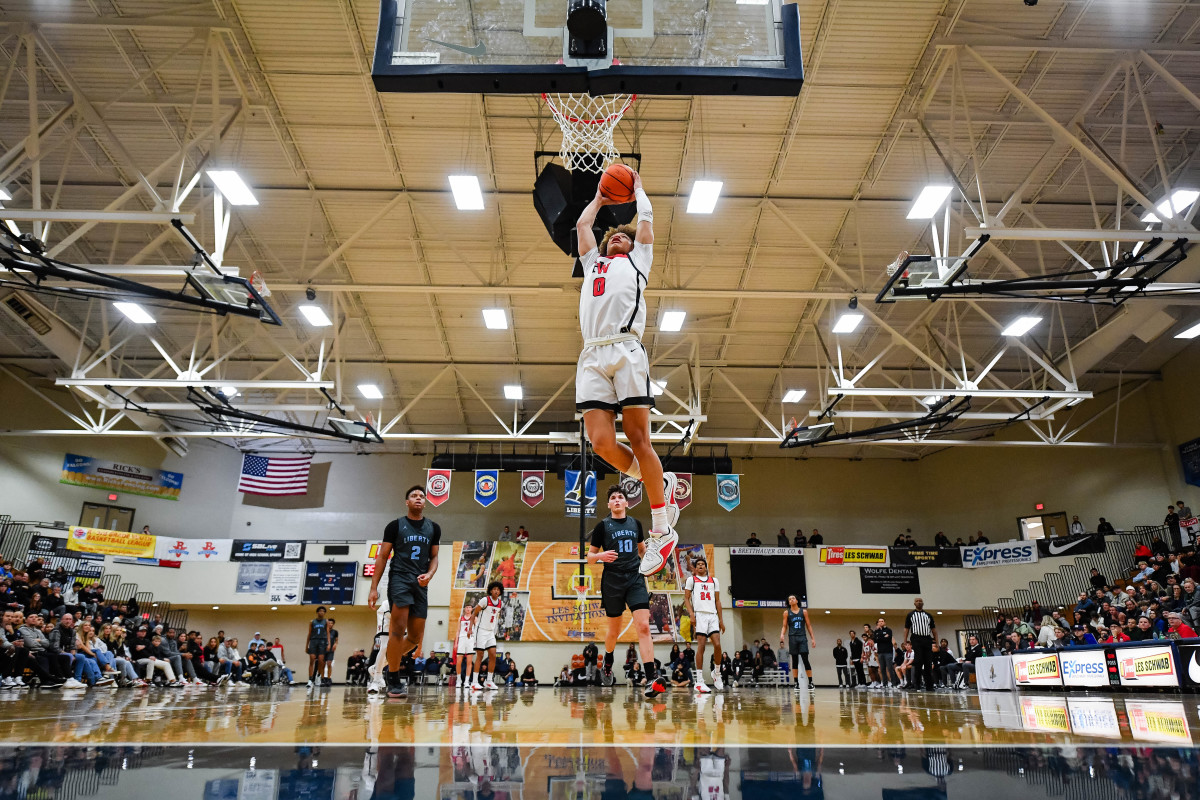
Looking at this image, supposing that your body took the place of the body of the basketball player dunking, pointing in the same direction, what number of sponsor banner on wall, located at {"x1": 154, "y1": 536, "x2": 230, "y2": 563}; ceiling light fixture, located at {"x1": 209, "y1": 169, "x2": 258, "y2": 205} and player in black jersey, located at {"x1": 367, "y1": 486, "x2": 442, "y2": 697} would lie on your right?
3

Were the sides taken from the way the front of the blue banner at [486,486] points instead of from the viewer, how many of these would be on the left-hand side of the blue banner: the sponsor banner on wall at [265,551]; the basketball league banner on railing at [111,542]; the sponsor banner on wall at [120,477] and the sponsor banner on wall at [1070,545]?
1

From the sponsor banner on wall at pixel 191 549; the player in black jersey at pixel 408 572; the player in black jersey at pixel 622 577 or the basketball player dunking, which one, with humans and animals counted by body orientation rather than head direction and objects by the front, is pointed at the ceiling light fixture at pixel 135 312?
the sponsor banner on wall

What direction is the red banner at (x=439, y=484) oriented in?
toward the camera

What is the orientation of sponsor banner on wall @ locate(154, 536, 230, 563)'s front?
toward the camera

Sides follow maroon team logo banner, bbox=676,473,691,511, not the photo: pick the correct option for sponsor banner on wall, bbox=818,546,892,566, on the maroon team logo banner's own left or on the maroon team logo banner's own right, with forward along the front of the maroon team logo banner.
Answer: on the maroon team logo banner's own left

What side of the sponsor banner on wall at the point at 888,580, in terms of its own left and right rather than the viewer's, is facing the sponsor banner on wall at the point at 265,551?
right

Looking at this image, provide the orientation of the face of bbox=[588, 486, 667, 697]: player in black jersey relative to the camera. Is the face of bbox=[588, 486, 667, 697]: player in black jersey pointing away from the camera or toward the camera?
toward the camera

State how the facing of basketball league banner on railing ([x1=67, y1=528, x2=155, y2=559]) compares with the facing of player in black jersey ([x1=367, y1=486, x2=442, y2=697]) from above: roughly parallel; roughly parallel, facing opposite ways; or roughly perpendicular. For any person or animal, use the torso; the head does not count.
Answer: roughly parallel

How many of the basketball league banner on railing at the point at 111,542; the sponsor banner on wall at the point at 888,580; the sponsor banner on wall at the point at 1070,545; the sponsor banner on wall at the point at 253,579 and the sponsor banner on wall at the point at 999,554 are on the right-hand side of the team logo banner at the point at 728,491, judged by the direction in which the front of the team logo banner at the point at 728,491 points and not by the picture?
2

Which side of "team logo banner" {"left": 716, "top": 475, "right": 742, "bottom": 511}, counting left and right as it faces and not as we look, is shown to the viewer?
front

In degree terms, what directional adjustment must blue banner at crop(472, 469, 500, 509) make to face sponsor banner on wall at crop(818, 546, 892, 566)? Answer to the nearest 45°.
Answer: approximately 90° to its left

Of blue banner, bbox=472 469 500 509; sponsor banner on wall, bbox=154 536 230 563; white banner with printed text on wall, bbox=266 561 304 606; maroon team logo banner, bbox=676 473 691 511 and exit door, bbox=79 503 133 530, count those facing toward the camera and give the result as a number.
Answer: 5

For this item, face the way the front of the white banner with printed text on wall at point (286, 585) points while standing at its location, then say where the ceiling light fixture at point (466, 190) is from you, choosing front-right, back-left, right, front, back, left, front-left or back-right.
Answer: front

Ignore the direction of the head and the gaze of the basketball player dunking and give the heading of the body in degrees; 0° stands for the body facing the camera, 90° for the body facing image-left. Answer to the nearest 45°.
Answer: approximately 45°

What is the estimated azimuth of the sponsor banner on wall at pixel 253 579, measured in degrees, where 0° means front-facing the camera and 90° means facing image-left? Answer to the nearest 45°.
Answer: approximately 0°

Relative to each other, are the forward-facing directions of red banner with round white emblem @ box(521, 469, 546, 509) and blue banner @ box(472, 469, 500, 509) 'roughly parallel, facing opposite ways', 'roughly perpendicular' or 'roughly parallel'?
roughly parallel

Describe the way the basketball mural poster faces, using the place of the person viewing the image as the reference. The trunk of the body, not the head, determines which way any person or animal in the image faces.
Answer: facing the viewer
